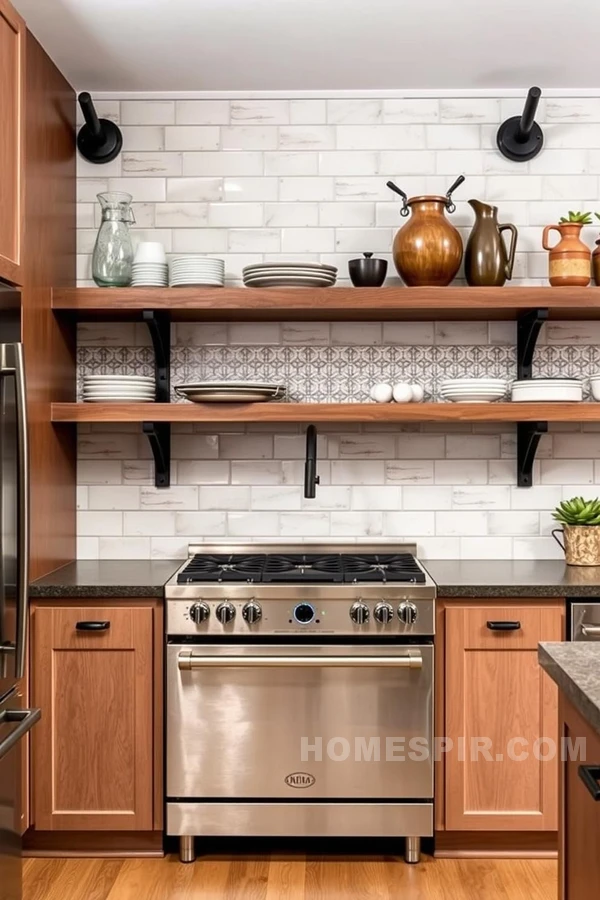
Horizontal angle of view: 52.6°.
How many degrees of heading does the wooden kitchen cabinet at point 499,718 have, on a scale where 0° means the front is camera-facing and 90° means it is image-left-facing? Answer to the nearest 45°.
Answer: approximately 0°

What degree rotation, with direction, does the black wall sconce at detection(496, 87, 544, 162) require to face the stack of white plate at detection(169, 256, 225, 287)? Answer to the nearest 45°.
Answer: approximately 45° to its right

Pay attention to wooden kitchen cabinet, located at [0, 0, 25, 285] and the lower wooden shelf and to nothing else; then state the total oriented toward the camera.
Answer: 1

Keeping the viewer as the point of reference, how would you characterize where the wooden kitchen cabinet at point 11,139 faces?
facing to the right of the viewer

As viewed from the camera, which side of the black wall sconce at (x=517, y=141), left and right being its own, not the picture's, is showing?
front

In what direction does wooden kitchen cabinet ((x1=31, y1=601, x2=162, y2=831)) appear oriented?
toward the camera

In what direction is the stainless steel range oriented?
toward the camera

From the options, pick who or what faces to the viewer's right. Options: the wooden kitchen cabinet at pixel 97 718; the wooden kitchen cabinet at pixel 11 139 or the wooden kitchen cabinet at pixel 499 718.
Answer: the wooden kitchen cabinet at pixel 11 139

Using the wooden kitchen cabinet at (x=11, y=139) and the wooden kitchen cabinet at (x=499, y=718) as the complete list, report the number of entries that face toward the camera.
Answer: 1

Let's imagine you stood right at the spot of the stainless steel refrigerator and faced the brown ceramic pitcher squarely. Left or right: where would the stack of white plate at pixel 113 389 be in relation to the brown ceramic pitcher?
left
